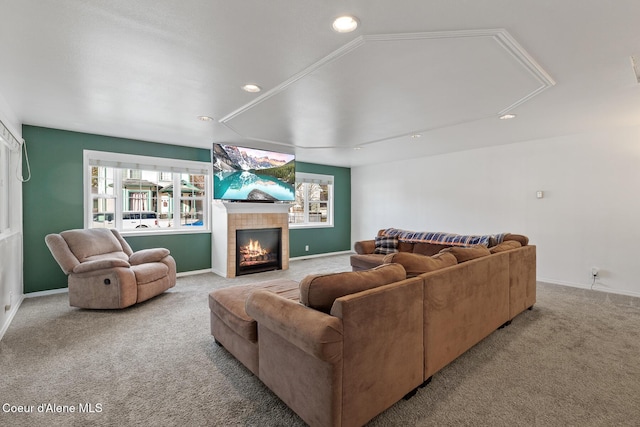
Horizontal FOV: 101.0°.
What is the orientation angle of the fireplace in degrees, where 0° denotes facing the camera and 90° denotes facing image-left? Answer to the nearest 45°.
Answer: approximately 315°

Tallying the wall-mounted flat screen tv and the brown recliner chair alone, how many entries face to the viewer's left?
0

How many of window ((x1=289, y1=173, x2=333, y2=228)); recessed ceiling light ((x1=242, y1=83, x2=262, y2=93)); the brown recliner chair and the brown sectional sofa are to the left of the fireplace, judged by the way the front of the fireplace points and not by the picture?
1

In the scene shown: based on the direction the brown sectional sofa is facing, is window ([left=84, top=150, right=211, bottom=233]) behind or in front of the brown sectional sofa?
in front

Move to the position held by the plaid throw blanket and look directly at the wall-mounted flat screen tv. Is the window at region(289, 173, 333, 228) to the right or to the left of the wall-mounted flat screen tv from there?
right

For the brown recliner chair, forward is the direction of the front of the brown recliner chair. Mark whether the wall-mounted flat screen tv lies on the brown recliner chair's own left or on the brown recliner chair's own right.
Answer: on the brown recliner chair's own left

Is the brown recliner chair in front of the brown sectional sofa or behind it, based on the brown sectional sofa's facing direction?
in front

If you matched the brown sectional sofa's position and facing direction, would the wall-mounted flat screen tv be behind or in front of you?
in front

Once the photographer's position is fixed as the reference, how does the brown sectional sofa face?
facing away from the viewer and to the left of the viewer
